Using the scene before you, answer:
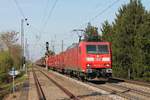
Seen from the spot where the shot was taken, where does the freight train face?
facing the viewer and to the right of the viewer
